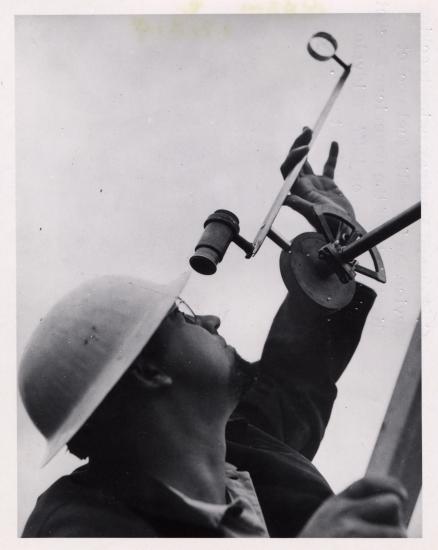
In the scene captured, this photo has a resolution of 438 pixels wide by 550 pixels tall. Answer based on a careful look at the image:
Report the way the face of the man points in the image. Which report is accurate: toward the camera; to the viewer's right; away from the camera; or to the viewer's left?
to the viewer's right

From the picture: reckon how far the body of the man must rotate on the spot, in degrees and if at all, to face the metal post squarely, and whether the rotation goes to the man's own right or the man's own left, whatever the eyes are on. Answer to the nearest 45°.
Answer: approximately 45° to the man's own right

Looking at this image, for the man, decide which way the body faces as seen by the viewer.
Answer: to the viewer's right
